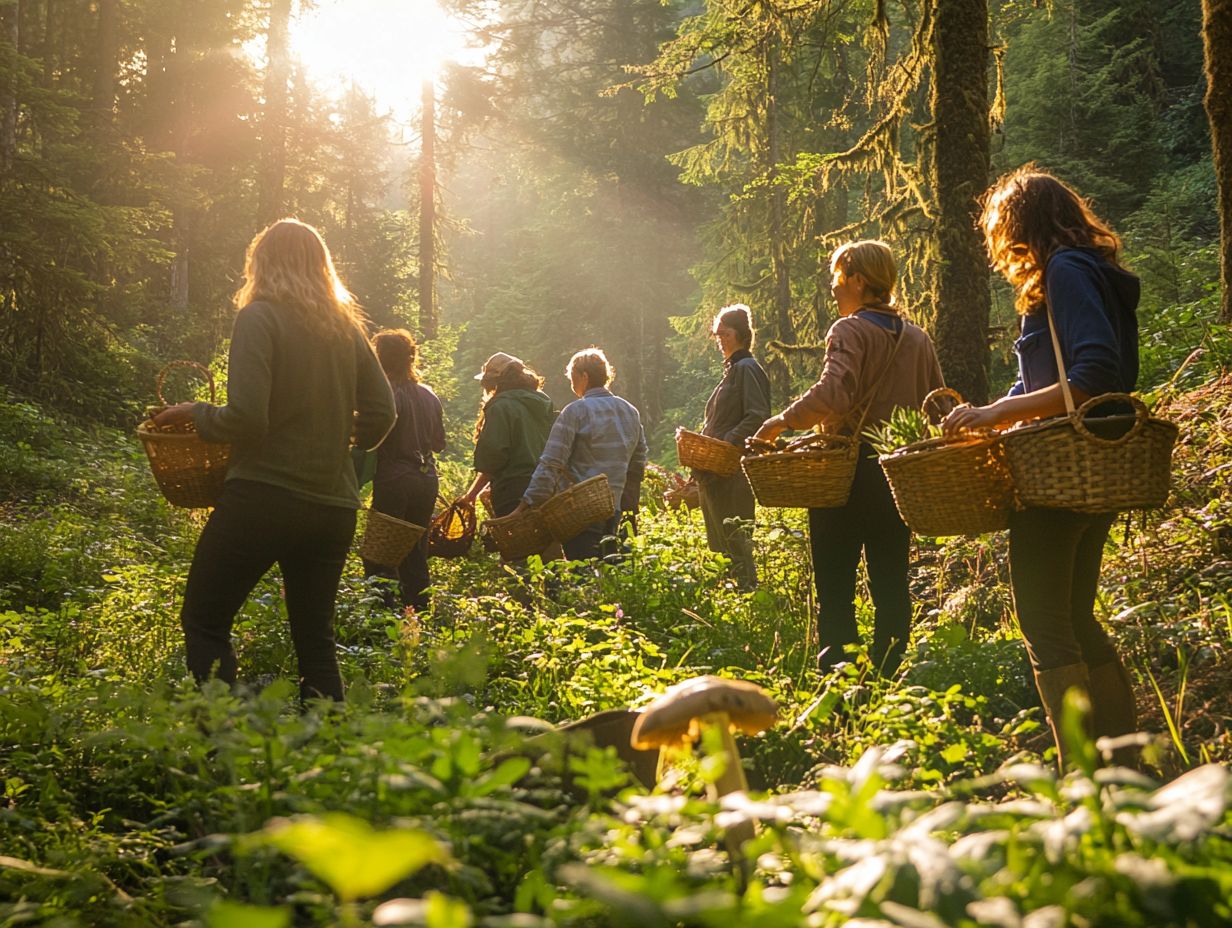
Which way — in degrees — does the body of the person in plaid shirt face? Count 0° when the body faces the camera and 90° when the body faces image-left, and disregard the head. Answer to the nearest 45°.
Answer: approximately 135°

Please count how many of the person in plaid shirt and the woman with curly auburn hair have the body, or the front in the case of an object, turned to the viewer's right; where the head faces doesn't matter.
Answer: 0

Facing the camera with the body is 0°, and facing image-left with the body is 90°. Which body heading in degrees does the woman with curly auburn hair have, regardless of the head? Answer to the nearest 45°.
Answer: approximately 90°

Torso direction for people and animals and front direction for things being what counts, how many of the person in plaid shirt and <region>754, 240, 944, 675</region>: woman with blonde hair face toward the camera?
0

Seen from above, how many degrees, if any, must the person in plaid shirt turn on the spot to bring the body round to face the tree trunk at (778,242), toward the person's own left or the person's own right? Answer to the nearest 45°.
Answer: approximately 45° to the person's own right

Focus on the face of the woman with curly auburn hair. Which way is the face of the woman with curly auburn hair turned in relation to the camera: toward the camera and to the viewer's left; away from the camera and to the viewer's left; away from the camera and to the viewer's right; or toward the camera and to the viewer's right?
away from the camera and to the viewer's left

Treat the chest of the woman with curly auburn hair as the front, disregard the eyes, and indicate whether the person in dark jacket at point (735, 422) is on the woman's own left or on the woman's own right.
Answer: on the woman's own right

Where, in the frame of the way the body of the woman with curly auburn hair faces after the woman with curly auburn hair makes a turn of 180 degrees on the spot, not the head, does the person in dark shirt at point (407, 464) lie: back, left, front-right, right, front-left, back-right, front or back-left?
back-left

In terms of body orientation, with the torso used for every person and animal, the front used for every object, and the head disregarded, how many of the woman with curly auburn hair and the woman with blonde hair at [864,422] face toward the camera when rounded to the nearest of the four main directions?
0

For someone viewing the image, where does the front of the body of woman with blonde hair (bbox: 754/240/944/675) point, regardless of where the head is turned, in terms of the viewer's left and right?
facing away from the viewer and to the left of the viewer

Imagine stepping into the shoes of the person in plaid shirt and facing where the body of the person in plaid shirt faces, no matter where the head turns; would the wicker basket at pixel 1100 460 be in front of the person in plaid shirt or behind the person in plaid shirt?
behind
